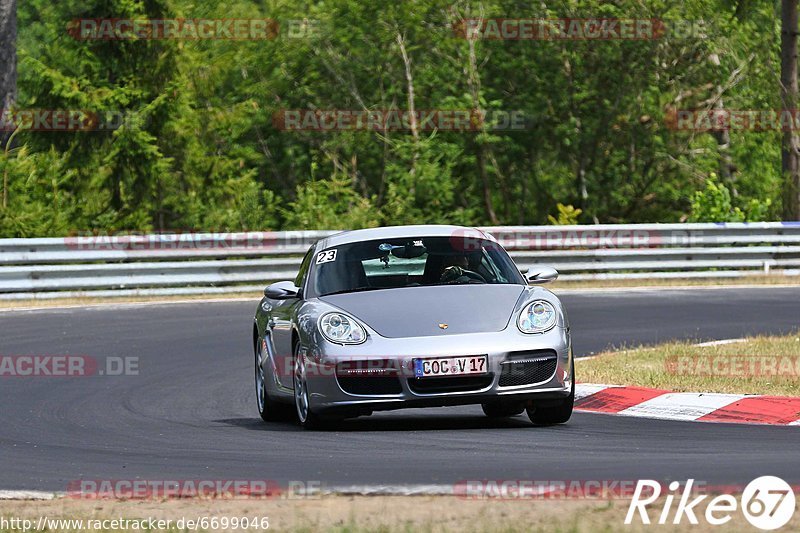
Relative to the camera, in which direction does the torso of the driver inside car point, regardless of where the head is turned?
toward the camera

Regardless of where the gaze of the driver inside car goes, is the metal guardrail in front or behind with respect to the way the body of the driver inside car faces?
behind

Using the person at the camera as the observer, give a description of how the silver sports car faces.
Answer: facing the viewer

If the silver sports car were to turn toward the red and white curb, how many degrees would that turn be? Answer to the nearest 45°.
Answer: approximately 90° to its left

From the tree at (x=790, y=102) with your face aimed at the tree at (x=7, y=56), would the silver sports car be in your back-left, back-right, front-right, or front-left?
front-left

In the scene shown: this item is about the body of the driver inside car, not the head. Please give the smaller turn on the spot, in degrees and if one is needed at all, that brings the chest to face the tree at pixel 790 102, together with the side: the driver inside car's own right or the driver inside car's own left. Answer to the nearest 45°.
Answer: approximately 180°

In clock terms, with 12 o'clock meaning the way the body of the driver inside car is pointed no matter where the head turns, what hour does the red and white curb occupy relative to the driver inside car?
The red and white curb is roughly at 9 o'clock from the driver inside car.

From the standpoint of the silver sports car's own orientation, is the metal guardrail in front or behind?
behind
